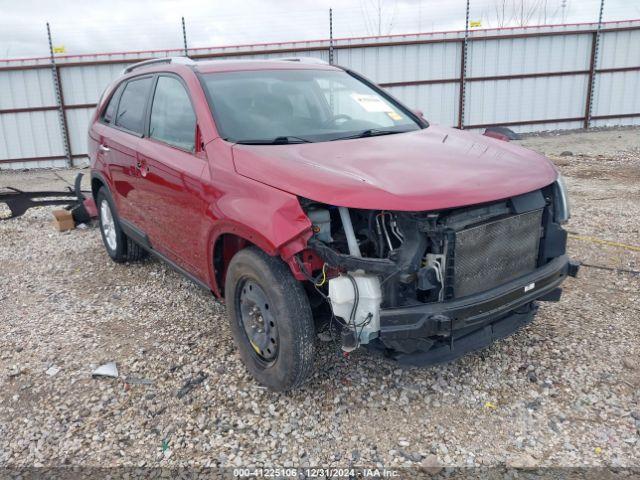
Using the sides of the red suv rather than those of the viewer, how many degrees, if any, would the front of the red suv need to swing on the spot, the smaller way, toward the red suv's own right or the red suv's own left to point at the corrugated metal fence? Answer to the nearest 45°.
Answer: approximately 135° to the red suv's own left

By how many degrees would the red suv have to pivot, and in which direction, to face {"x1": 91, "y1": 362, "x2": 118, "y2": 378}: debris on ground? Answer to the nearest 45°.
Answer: approximately 135° to its right

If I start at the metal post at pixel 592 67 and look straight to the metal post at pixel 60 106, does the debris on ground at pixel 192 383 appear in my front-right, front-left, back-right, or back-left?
front-left

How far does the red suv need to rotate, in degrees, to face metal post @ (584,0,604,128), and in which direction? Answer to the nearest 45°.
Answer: approximately 90° to its left

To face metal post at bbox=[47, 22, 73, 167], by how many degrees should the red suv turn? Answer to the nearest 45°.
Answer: approximately 180°
